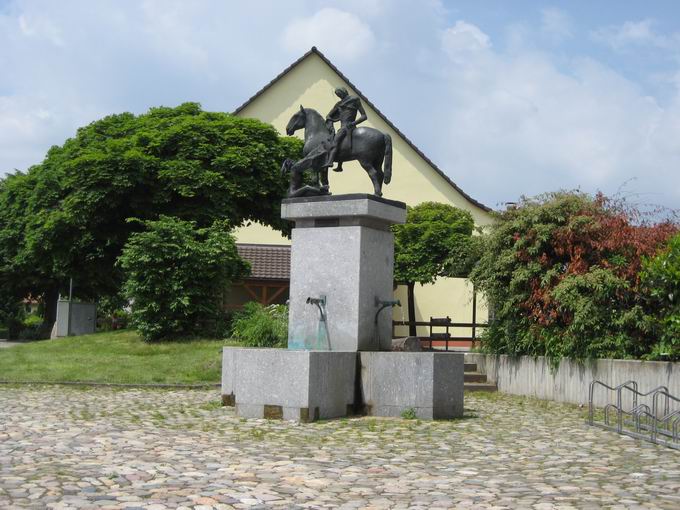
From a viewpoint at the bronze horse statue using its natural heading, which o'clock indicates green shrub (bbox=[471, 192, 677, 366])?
The green shrub is roughly at 5 o'clock from the bronze horse statue.

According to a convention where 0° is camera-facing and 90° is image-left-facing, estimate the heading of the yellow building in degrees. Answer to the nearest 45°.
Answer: approximately 0°

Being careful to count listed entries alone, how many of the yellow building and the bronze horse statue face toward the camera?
1

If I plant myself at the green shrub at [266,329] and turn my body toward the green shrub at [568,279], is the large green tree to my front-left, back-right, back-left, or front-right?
back-left

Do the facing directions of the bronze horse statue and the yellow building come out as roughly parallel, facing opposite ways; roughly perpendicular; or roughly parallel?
roughly perpendicular

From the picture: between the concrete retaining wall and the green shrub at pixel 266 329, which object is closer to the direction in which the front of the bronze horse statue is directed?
the green shrub

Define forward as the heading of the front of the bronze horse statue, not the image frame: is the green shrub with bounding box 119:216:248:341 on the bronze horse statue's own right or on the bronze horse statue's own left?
on the bronze horse statue's own right

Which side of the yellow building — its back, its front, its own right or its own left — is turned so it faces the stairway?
front

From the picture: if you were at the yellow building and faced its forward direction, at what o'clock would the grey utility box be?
The grey utility box is roughly at 2 o'clock from the yellow building.

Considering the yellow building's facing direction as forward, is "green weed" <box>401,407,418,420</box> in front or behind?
in front

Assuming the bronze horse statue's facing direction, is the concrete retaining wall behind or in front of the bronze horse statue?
behind

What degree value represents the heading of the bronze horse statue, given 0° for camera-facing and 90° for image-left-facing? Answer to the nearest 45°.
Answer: approximately 90°
